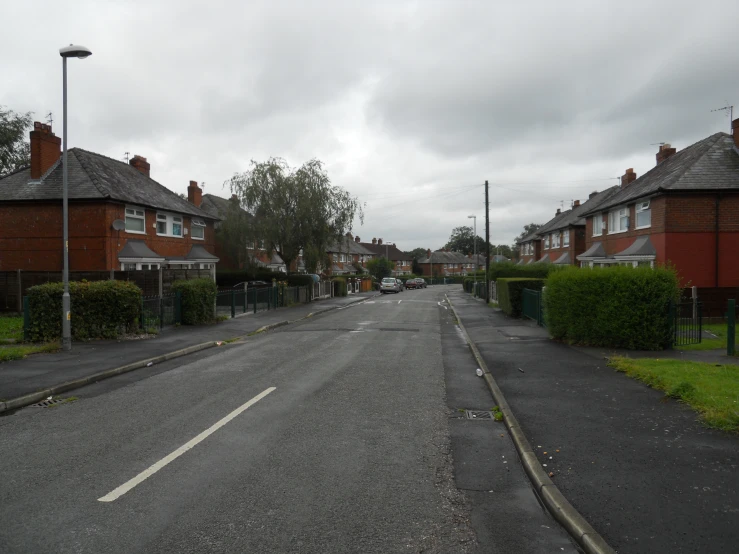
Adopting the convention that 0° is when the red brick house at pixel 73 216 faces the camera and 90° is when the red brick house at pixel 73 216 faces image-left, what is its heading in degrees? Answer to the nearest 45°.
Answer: approximately 315°

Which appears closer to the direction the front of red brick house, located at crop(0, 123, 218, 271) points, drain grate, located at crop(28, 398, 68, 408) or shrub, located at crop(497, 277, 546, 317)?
the shrub

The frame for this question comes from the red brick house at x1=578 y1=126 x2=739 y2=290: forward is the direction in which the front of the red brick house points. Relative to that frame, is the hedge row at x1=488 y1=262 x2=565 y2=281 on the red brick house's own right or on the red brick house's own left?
on the red brick house's own right

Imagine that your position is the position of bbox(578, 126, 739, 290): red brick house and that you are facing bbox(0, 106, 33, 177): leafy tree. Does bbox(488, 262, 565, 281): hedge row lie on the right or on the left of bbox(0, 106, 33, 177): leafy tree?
right

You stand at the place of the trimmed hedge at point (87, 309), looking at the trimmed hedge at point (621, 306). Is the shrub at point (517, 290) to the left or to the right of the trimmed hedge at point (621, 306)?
left

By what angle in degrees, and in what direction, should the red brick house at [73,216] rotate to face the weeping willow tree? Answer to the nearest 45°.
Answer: approximately 45° to its left

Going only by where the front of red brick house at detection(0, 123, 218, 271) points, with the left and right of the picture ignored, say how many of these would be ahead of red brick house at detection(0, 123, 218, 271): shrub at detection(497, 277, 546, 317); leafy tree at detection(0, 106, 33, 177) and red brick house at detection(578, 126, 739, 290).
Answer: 2
